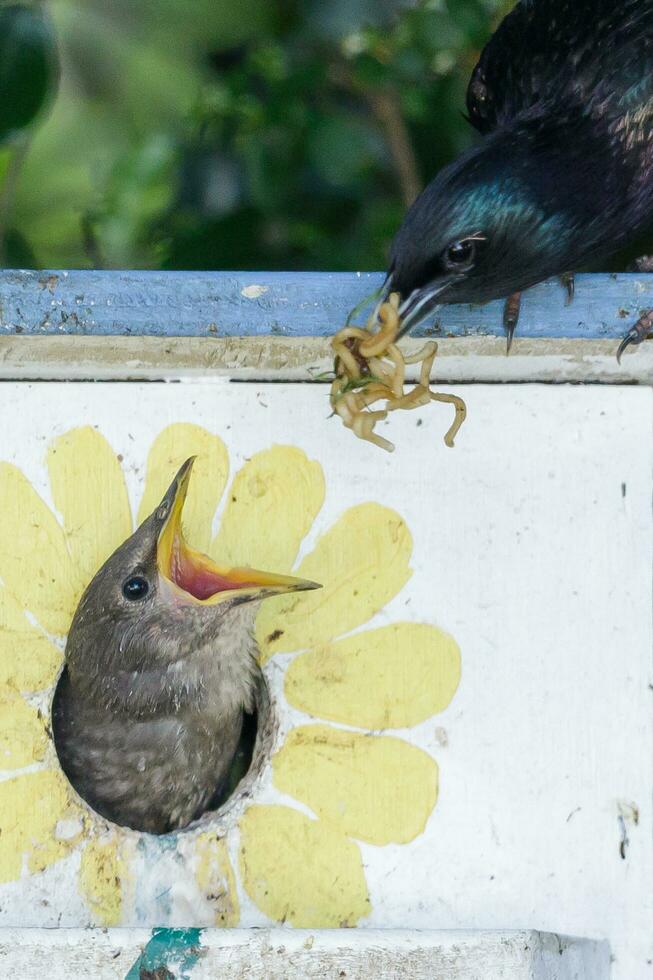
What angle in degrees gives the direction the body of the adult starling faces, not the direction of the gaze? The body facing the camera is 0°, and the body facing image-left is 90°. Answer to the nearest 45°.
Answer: approximately 45°

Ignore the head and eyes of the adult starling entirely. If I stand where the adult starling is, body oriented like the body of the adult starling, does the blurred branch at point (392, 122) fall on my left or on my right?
on my right

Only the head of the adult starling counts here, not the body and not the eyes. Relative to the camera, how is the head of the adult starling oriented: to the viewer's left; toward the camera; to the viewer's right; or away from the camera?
to the viewer's left
